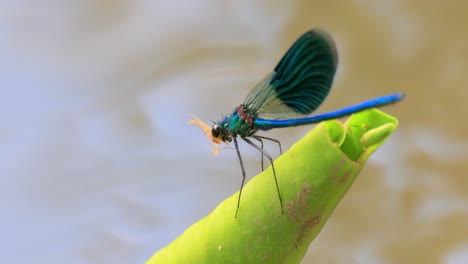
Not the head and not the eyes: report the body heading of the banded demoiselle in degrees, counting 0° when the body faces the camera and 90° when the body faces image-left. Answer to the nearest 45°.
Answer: approximately 90°
